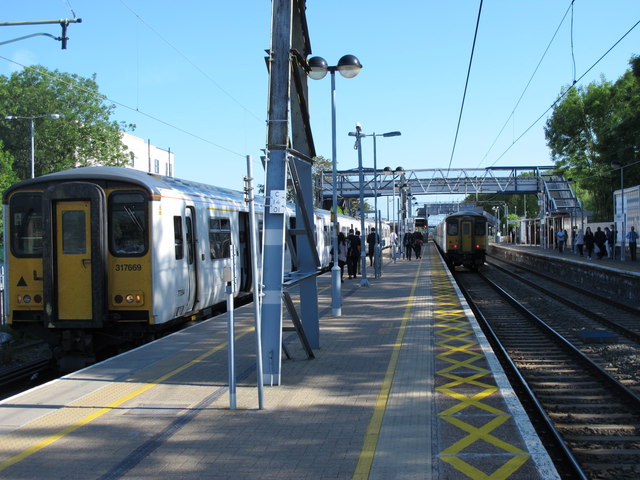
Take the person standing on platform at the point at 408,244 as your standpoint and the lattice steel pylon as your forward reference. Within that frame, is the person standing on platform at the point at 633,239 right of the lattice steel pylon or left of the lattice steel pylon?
left

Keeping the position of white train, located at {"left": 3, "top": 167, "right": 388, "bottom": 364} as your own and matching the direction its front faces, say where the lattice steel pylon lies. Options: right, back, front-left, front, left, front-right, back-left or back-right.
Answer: front

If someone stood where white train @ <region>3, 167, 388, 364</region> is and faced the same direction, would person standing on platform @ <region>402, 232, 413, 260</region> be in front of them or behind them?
behind

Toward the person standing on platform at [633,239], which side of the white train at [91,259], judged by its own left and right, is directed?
back

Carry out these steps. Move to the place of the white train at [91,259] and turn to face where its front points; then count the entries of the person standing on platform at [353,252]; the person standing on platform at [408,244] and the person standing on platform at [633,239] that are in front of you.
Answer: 0

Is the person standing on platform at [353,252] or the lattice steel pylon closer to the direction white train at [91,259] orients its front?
the lattice steel pylon

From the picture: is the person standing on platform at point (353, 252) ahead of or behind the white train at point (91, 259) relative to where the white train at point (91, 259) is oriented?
behind

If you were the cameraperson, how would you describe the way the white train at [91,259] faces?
facing the viewer and to the left of the viewer
